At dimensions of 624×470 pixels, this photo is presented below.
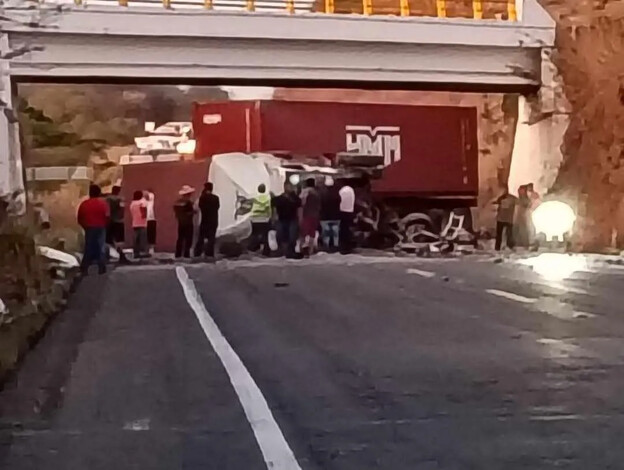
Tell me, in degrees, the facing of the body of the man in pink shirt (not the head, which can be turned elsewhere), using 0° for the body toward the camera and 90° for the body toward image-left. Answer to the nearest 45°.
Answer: approximately 180°

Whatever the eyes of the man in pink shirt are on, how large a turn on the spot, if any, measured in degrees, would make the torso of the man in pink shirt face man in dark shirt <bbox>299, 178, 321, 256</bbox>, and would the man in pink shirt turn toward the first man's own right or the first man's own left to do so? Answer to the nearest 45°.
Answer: approximately 90° to the first man's own right
